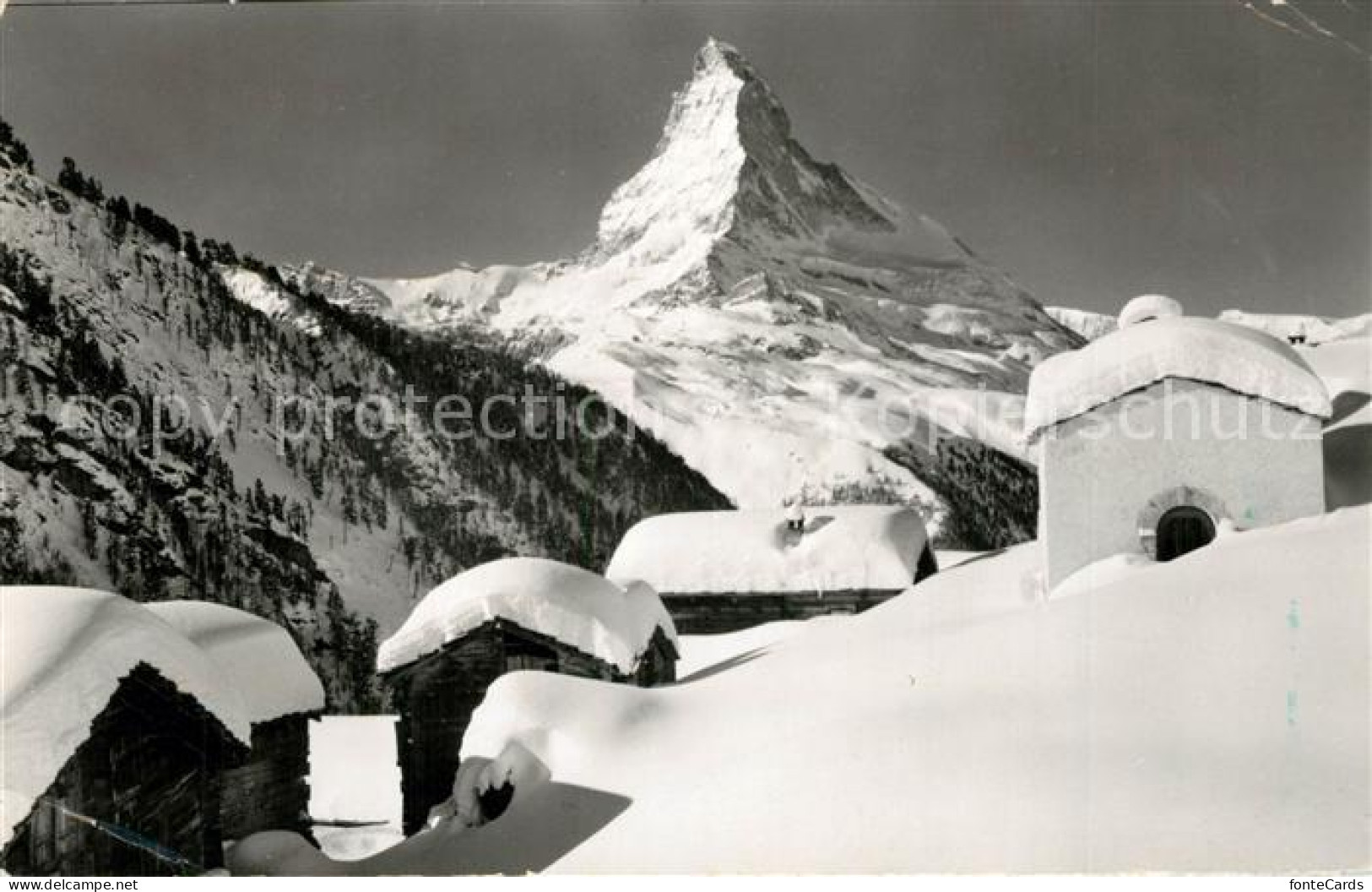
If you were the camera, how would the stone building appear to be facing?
facing the viewer

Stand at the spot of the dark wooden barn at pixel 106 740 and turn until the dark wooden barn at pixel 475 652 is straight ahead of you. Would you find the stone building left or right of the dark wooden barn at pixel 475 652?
right

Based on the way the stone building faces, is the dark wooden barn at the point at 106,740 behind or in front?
in front

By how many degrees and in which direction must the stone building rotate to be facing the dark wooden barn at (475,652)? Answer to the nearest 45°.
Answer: approximately 90° to its right

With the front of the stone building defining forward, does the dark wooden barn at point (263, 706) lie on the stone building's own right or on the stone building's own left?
on the stone building's own right

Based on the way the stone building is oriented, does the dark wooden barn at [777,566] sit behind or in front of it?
behind
